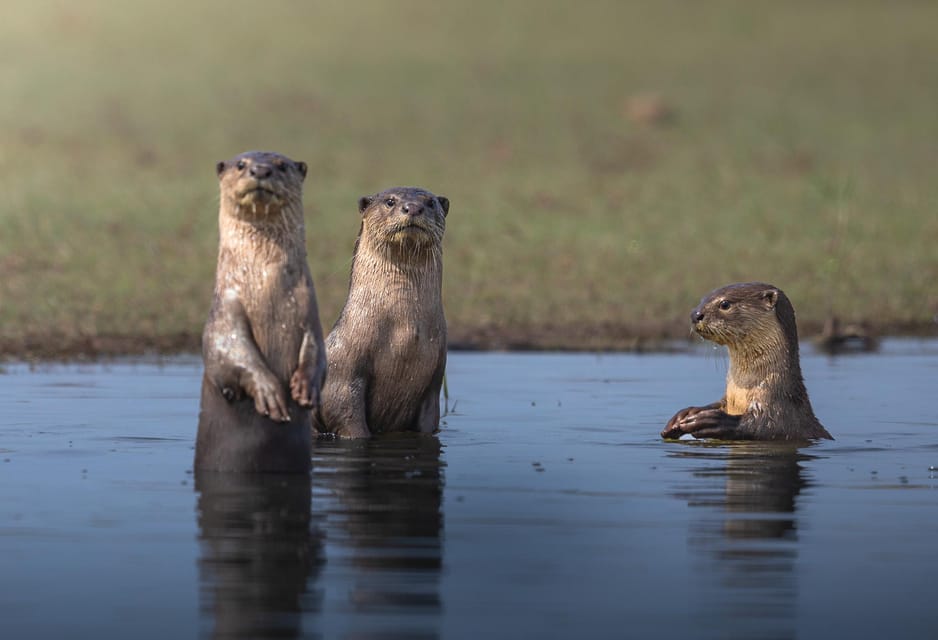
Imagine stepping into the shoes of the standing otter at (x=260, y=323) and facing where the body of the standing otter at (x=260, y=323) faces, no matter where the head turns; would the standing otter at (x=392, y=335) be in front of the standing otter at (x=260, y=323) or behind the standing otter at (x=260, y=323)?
behind

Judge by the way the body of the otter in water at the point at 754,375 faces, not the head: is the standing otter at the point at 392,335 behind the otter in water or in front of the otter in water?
in front

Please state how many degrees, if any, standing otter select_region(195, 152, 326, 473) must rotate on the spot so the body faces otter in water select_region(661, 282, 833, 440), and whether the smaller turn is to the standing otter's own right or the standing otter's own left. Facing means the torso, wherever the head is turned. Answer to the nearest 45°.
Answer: approximately 135° to the standing otter's own left

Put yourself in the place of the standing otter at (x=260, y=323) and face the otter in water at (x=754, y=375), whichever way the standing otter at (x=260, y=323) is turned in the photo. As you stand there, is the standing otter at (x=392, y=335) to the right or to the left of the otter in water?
left

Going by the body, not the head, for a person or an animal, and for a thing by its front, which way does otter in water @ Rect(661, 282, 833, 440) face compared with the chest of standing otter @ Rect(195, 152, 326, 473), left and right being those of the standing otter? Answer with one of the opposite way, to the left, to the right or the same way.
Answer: to the right

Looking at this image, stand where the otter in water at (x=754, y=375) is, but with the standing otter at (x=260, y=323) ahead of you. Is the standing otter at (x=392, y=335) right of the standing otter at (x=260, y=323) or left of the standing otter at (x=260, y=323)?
right

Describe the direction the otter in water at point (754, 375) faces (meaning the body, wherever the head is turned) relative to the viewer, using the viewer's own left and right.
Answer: facing to the left of the viewer

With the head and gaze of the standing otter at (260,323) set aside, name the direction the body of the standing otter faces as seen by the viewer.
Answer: toward the camera

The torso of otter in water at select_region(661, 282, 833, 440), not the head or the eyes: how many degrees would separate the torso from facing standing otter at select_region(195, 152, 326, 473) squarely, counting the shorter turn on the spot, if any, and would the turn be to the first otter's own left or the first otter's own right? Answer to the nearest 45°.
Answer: approximately 45° to the first otter's own left
